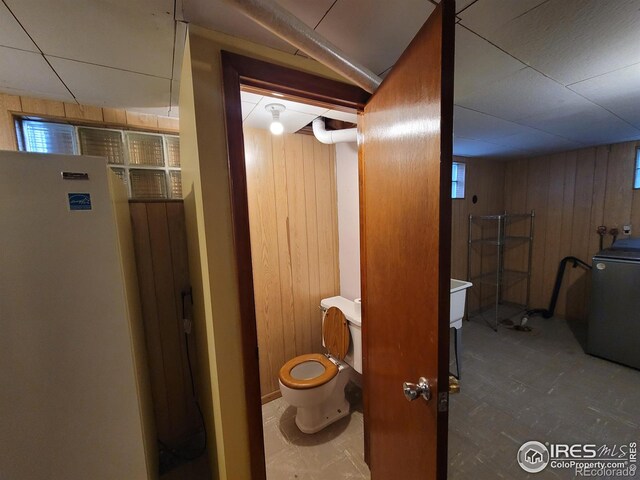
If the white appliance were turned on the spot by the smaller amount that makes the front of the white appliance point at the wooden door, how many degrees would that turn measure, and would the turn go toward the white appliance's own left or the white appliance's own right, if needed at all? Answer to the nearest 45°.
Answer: approximately 45° to the white appliance's own left

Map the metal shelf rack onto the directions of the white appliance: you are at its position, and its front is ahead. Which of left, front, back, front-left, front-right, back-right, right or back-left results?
left

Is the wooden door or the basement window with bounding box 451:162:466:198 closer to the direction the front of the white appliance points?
the wooden door

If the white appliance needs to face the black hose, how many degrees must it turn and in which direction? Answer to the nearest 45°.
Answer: approximately 90° to its left

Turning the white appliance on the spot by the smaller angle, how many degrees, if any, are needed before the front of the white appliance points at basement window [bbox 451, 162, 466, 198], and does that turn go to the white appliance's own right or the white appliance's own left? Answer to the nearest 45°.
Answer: approximately 90° to the white appliance's own left

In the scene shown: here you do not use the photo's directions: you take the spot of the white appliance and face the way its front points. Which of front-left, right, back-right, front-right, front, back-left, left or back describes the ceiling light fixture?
left
